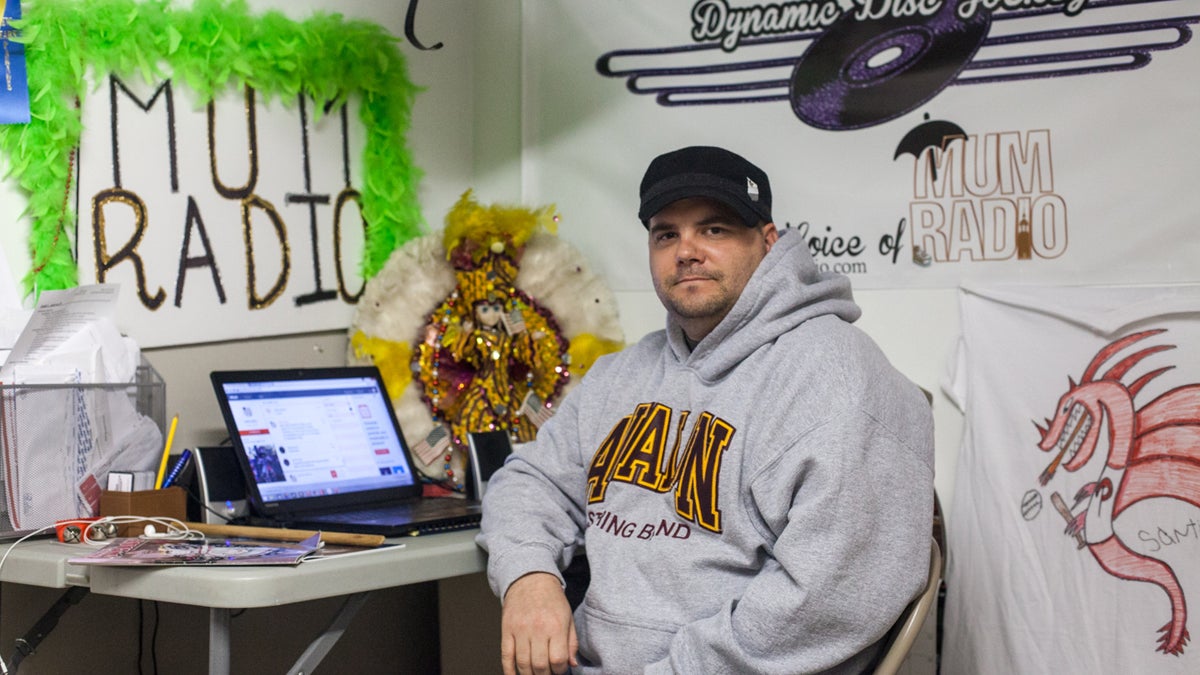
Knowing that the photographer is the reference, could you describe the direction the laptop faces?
facing the viewer and to the right of the viewer

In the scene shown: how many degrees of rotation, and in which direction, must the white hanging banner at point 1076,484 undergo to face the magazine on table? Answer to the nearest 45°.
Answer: approximately 45° to its right

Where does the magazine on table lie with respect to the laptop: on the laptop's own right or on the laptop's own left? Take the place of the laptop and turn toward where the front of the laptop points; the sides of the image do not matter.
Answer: on the laptop's own right

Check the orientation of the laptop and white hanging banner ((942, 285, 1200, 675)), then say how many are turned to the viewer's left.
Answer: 0

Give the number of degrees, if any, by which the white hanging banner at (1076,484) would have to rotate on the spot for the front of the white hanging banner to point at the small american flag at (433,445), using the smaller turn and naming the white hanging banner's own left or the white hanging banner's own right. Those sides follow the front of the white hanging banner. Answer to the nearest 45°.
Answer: approximately 90° to the white hanging banner's own right

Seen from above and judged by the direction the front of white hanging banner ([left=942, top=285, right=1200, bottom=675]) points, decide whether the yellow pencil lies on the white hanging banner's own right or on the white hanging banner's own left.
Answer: on the white hanging banner's own right

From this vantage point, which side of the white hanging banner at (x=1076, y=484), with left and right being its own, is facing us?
front

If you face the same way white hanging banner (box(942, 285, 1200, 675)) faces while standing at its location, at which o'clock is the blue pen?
The blue pen is roughly at 2 o'clock from the white hanging banner.
